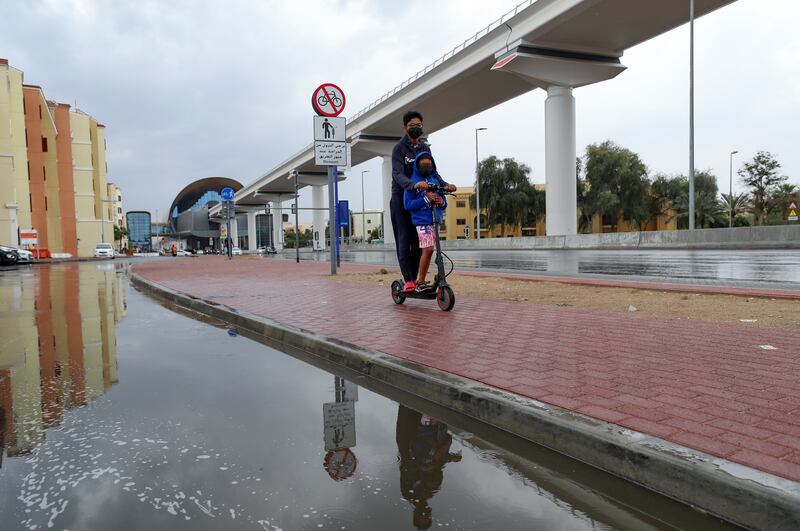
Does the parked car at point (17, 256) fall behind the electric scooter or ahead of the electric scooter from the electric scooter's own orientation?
behind

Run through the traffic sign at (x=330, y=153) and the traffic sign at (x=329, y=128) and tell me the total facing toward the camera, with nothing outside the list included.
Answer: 2

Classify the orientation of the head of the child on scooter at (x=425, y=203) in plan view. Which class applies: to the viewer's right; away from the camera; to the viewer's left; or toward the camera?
toward the camera

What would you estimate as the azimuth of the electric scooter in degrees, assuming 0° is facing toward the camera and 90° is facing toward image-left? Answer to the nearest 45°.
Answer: approximately 315°

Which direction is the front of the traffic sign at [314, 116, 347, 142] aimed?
toward the camera

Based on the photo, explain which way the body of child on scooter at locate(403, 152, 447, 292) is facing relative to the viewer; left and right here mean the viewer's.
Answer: facing the viewer and to the right of the viewer

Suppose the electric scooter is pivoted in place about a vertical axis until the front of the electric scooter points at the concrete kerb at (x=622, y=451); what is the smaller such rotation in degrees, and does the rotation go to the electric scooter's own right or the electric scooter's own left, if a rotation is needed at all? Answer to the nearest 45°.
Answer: approximately 45° to the electric scooter's own right

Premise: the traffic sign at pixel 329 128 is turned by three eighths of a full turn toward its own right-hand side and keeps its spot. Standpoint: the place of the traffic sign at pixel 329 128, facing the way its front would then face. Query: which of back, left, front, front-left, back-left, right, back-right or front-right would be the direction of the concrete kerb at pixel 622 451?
back-left

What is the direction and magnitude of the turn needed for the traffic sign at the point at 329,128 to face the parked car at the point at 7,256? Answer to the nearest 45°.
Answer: approximately 135° to its right

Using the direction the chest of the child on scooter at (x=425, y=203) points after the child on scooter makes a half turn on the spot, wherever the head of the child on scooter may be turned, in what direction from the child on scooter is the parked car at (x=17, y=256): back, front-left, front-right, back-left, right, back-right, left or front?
front

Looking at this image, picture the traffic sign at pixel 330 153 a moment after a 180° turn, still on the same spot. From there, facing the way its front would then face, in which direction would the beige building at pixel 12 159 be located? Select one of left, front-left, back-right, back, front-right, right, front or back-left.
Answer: front-left

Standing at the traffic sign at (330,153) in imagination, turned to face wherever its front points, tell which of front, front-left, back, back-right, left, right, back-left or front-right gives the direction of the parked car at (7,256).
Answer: back-right
